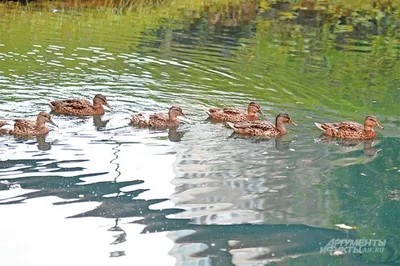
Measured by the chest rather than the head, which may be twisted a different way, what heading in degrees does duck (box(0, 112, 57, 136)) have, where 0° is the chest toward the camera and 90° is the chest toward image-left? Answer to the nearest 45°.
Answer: approximately 270°

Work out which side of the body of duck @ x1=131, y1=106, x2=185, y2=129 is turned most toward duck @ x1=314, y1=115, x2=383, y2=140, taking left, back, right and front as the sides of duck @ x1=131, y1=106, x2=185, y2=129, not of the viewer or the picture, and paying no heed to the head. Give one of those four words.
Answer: front

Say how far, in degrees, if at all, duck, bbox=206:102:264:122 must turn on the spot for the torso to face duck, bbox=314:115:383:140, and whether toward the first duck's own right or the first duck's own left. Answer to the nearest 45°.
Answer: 0° — it already faces it

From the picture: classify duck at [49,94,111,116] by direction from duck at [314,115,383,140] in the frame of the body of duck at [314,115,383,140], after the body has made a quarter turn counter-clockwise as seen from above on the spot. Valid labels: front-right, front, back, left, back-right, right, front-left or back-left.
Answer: left

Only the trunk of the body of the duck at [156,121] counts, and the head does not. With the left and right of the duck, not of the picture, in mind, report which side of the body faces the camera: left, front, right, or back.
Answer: right

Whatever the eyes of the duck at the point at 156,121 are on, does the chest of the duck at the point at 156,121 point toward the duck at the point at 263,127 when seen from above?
yes

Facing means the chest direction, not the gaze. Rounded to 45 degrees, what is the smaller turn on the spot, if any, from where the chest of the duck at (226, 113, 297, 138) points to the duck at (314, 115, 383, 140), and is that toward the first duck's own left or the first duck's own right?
0° — it already faces it

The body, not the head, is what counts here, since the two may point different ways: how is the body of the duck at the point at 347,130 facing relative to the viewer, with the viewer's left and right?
facing to the right of the viewer

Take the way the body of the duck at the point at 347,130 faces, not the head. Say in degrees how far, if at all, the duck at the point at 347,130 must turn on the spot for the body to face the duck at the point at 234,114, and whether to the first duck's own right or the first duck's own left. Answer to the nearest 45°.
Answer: approximately 180°

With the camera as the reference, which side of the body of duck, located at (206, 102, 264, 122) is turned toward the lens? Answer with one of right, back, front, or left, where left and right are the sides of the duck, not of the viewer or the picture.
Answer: right

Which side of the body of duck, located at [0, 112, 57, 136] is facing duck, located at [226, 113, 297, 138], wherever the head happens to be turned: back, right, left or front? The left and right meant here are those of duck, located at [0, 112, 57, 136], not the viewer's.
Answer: front

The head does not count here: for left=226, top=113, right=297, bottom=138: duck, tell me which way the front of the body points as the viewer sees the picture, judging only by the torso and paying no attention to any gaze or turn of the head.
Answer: to the viewer's right

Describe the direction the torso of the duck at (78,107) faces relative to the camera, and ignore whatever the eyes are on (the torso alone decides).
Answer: to the viewer's right
